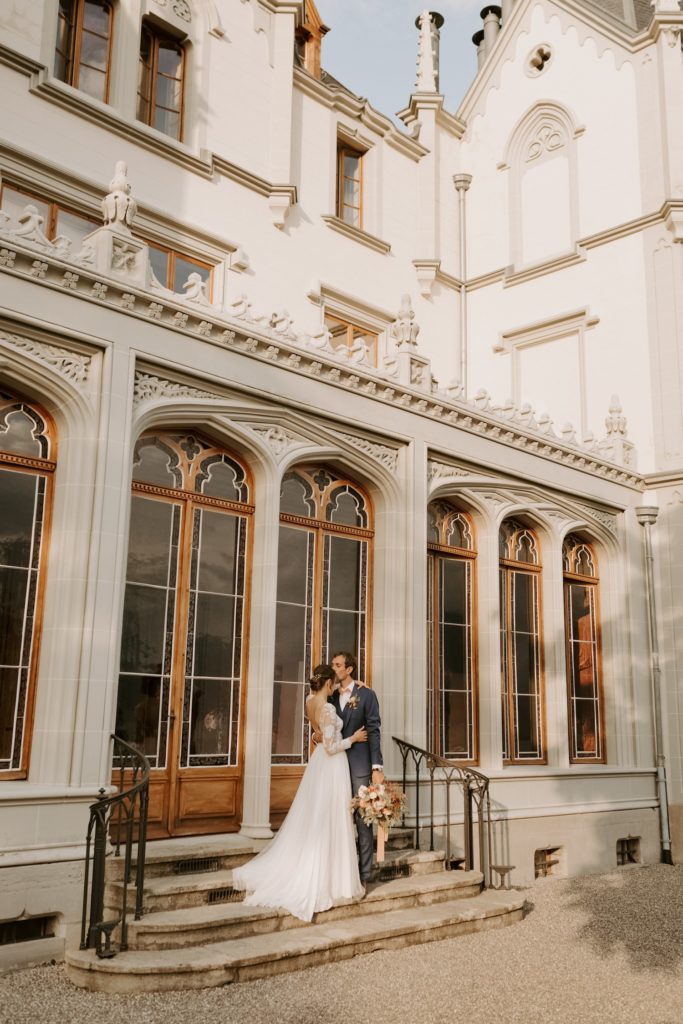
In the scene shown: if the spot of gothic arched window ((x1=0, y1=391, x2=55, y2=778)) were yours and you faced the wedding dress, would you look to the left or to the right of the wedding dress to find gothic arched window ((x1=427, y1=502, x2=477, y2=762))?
left

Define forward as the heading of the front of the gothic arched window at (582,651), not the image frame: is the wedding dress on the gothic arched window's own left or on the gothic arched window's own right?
on the gothic arched window's own right

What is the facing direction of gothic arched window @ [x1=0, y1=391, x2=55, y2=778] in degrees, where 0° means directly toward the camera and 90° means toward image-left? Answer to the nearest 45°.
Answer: approximately 315°

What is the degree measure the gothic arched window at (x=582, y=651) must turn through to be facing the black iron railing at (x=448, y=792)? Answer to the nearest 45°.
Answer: approximately 45° to its right

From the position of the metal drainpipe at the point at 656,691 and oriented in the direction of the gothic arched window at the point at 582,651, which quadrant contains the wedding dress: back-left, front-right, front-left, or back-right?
front-left

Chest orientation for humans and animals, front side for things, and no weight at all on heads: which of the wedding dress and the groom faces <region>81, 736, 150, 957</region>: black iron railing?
the groom

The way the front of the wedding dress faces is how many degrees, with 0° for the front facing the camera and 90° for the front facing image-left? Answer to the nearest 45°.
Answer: approximately 270°

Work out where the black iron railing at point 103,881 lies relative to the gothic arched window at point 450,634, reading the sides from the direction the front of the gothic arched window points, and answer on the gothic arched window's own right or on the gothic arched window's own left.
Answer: on the gothic arched window's own right

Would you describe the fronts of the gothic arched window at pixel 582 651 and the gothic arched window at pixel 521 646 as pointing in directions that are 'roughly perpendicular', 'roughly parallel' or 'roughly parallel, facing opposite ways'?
roughly parallel

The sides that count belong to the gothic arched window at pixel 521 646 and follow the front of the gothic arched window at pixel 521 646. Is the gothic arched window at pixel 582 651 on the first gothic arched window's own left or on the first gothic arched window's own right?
on the first gothic arched window's own left

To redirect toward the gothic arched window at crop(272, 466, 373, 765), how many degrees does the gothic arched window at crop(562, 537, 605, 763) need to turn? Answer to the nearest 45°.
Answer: approximately 90° to its right

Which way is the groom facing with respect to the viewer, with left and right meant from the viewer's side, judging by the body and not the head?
facing the viewer and to the left of the viewer

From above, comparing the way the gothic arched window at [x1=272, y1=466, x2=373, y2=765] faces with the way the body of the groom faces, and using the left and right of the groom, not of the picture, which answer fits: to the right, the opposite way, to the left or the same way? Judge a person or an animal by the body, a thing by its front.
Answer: to the left

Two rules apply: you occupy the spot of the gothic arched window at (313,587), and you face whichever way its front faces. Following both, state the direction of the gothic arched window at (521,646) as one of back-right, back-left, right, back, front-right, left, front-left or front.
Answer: left
